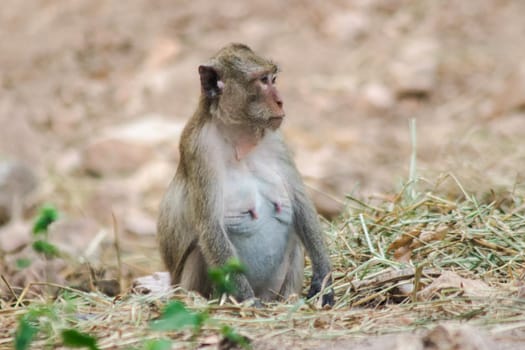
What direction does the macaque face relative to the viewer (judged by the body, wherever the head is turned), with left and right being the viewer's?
facing the viewer and to the right of the viewer

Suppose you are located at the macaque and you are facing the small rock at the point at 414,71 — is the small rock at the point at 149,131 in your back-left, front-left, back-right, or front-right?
front-left

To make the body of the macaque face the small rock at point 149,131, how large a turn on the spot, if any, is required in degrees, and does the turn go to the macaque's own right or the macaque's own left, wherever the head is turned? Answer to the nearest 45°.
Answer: approximately 135° to the macaque's own left

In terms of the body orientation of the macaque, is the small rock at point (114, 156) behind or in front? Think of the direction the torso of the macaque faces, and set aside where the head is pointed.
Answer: behind

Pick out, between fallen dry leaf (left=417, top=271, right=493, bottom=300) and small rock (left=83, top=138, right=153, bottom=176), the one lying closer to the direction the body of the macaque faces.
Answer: the fallen dry leaf

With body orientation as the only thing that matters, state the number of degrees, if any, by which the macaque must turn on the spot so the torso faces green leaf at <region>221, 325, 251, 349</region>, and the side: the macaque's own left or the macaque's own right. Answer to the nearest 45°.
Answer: approximately 45° to the macaque's own right

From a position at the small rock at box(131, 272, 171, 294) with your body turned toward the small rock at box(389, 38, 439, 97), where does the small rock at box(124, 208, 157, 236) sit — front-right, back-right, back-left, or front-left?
front-left

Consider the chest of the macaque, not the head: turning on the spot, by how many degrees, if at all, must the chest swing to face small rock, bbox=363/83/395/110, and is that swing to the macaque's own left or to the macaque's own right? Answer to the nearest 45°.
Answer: approximately 135° to the macaque's own left

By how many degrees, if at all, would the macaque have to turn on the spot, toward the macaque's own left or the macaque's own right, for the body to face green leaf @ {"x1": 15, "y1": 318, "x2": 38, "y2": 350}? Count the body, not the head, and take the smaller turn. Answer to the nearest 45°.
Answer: approximately 90° to the macaque's own right

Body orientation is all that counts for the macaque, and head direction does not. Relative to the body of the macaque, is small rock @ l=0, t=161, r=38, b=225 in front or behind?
behind

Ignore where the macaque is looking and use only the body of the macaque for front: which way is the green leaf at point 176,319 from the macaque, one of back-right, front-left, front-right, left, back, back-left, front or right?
front-right

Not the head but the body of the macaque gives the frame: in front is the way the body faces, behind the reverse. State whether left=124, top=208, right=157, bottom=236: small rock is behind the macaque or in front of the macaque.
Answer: behind
